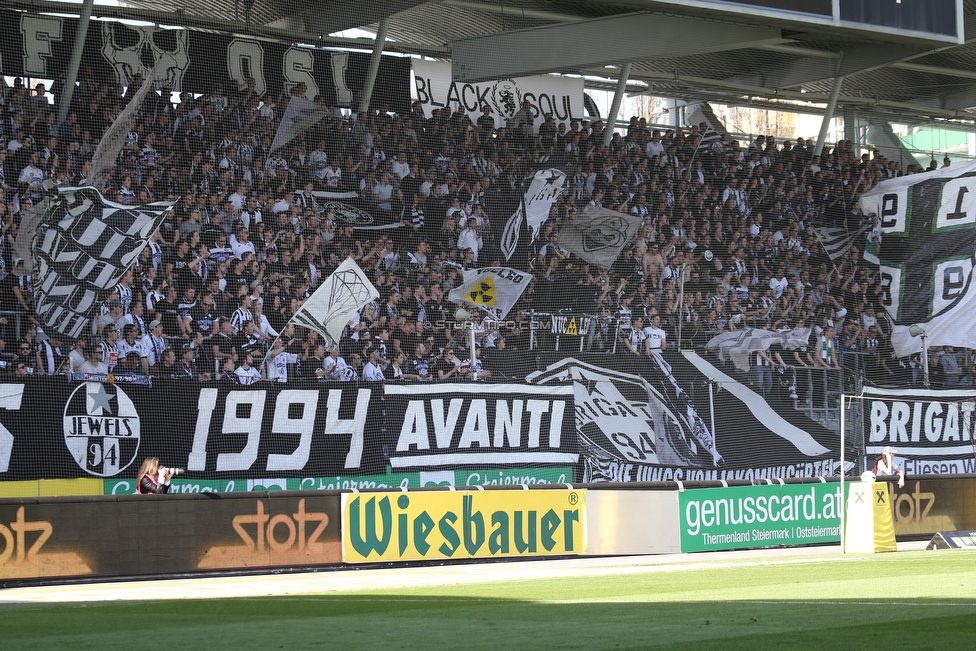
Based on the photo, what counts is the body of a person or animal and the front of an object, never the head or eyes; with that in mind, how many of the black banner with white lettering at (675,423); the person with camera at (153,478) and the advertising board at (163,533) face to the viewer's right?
1

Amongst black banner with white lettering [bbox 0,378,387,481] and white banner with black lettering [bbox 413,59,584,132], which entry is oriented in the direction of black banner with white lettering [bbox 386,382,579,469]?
white banner with black lettering [bbox 413,59,584,132]

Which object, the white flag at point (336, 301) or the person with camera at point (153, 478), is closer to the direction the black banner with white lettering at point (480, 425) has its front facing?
the person with camera

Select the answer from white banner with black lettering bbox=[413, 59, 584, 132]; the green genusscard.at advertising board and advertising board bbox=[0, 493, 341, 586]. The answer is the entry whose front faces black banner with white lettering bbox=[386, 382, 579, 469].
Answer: white banner with black lettering bbox=[413, 59, 584, 132]

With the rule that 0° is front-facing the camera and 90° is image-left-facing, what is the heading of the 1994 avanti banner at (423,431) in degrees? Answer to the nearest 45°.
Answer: approximately 0°

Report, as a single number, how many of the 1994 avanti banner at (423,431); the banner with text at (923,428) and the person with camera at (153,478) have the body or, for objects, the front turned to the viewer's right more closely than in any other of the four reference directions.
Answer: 1

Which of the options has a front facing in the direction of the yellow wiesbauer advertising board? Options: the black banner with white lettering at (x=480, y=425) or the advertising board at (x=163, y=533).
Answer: the black banner with white lettering

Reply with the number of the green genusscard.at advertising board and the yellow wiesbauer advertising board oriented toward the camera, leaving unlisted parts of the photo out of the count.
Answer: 2

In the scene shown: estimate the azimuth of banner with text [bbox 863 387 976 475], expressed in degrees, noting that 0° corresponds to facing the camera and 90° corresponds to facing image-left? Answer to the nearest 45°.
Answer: approximately 0°

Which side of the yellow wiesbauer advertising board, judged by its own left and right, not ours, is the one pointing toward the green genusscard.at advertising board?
left

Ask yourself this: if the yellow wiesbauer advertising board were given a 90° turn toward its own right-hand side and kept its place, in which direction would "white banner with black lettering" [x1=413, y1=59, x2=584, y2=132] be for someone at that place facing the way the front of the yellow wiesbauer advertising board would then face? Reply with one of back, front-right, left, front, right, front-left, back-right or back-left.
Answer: right

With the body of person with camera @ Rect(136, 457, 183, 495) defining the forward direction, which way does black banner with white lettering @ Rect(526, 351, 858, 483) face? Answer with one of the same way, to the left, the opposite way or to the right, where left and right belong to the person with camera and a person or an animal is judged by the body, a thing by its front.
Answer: to the right

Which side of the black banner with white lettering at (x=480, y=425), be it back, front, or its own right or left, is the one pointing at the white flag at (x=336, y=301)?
right

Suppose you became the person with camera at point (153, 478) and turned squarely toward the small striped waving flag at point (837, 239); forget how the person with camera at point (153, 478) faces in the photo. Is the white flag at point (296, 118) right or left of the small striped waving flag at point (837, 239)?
left
